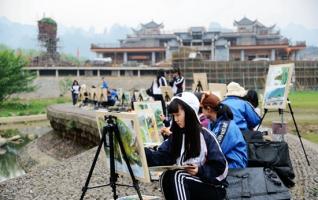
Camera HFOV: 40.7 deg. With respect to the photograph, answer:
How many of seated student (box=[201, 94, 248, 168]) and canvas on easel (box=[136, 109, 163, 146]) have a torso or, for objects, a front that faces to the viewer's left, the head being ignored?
1

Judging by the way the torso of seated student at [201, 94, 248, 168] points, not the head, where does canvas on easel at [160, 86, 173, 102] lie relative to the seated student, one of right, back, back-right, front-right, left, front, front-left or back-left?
right

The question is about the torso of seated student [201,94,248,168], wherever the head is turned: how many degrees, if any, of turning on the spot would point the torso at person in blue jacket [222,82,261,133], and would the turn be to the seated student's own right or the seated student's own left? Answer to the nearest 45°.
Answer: approximately 90° to the seated student's own right

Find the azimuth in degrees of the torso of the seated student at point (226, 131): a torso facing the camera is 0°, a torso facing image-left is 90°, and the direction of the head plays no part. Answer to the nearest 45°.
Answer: approximately 90°

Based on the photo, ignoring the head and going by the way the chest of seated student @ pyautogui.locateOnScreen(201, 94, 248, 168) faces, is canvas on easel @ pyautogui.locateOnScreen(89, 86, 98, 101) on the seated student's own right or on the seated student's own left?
on the seated student's own right

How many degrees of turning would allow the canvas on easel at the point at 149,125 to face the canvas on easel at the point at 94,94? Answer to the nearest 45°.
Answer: approximately 135° to its left

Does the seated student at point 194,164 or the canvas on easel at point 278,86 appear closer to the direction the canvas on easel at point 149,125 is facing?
the seated student

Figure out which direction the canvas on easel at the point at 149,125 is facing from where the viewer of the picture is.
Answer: facing the viewer and to the right of the viewer

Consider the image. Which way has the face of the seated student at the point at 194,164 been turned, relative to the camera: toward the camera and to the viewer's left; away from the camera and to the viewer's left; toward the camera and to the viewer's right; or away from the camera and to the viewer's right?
toward the camera and to the viewer's left

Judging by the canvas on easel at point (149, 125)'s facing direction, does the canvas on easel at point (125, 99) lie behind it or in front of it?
behind

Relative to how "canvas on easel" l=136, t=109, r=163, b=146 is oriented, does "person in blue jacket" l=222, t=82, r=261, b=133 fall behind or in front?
in front

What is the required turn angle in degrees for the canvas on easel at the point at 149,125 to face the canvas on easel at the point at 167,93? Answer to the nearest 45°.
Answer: approximately 135° to its left

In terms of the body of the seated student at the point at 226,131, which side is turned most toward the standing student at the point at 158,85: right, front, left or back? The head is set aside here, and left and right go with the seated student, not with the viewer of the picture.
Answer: right
